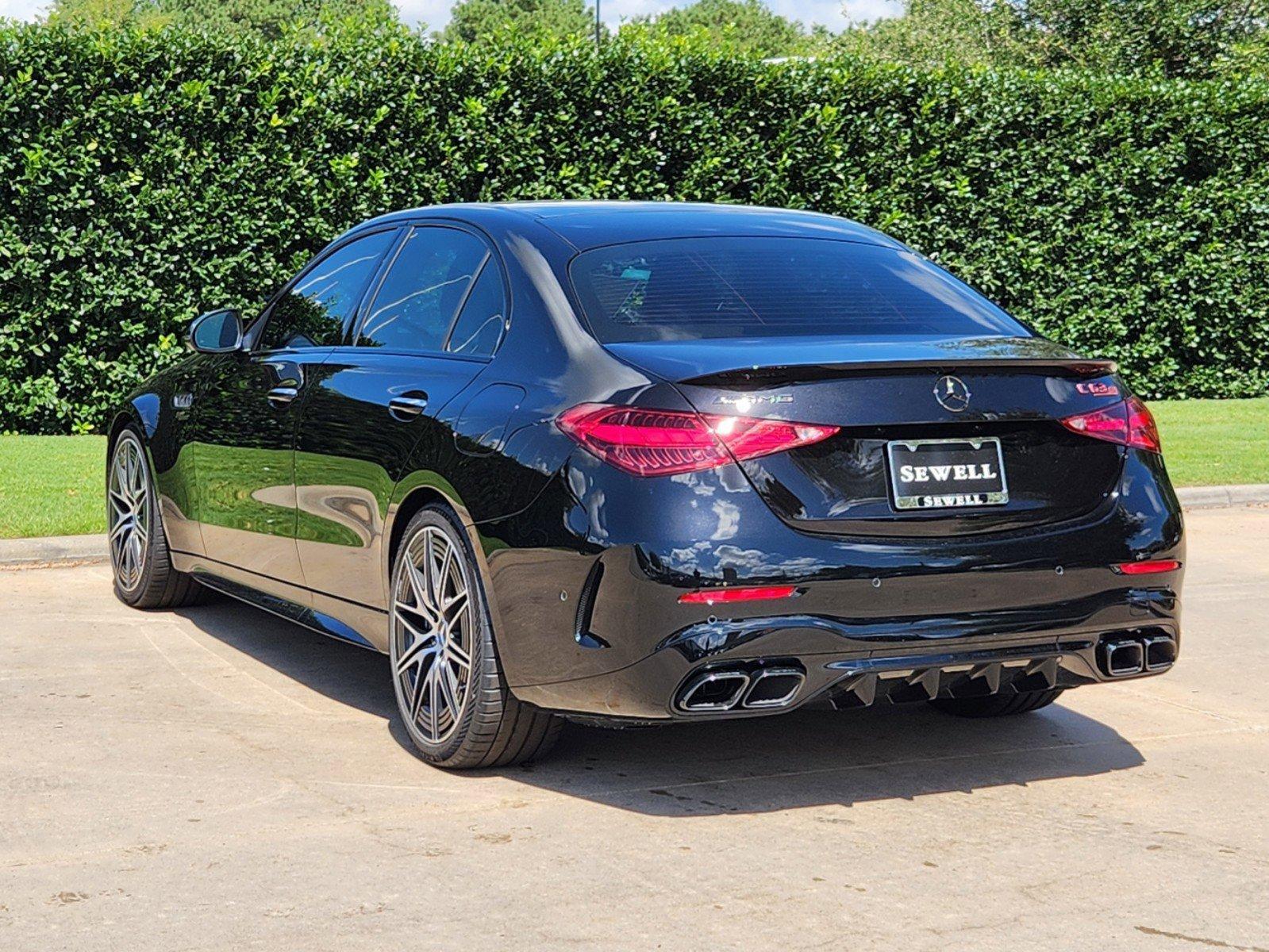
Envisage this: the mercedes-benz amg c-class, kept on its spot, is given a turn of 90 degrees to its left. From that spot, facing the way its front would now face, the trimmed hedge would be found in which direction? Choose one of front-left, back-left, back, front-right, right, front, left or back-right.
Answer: back-right

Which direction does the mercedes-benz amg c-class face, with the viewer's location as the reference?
facing away from the viewer and to the left of the viewer

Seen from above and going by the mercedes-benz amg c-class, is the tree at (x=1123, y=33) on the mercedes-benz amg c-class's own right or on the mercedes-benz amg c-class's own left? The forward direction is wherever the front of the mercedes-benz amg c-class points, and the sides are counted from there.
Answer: on the mercedes-benz amg c-class's own right
